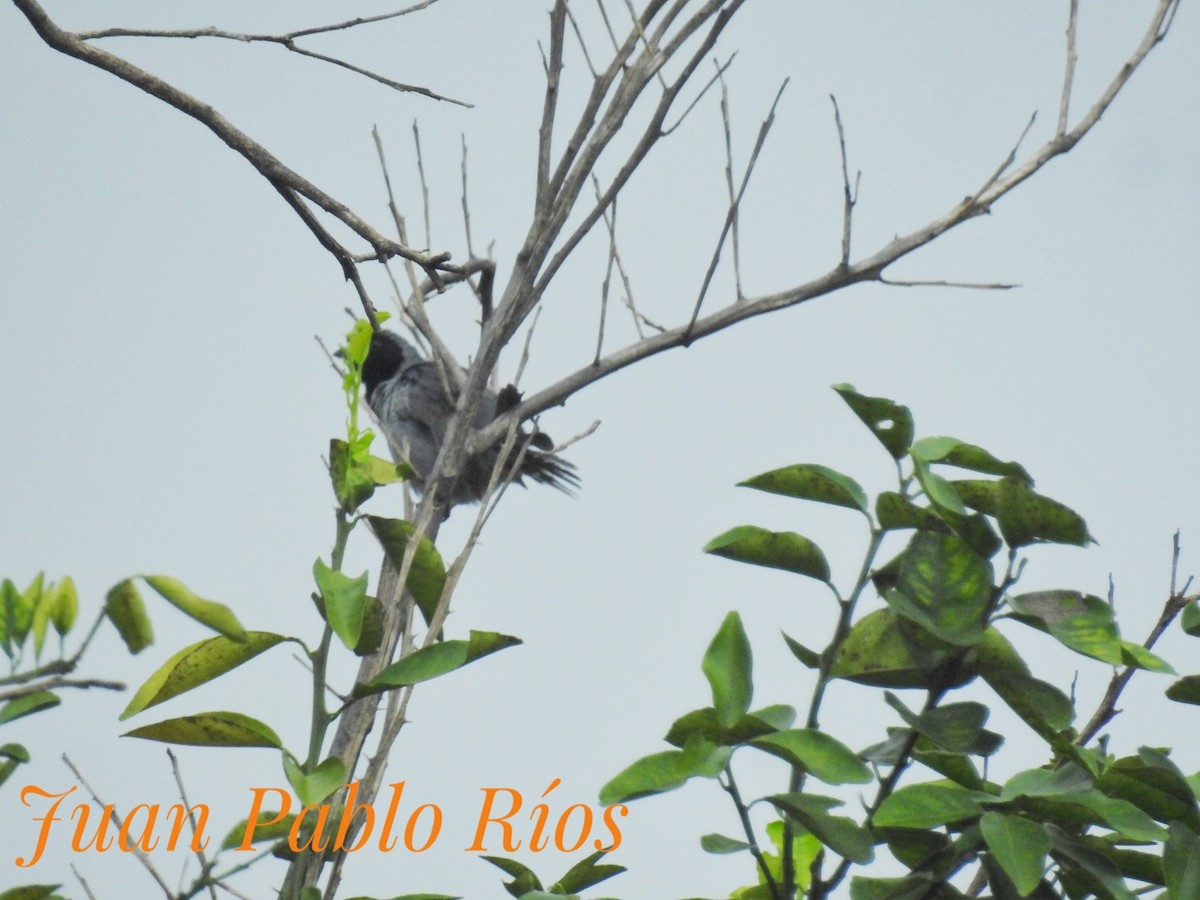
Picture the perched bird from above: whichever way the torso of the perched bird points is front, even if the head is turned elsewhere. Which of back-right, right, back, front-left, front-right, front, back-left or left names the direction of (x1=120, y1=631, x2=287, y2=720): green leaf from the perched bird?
front

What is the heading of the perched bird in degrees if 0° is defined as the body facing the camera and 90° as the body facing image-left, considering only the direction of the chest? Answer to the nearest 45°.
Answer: approximately 90°

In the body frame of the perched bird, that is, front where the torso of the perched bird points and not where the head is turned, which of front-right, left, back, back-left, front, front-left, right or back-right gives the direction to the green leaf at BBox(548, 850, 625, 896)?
left

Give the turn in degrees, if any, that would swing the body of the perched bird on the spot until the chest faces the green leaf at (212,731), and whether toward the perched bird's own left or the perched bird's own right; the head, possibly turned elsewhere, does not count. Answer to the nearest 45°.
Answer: approximately 90° to the perched bird's own left

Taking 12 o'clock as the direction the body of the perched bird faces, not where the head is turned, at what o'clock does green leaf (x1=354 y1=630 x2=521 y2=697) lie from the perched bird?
The green leaf is roughly at 9 o'clock from the perched bird.

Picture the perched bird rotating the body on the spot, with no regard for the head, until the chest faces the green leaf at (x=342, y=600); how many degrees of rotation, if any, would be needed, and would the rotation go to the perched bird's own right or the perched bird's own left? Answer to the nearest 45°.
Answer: approximately 90° to the perched bird's own left
